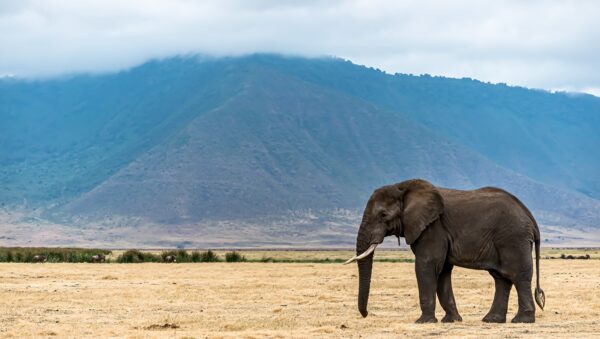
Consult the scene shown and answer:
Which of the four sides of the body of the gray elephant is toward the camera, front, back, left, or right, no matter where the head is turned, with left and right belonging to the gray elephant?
left
